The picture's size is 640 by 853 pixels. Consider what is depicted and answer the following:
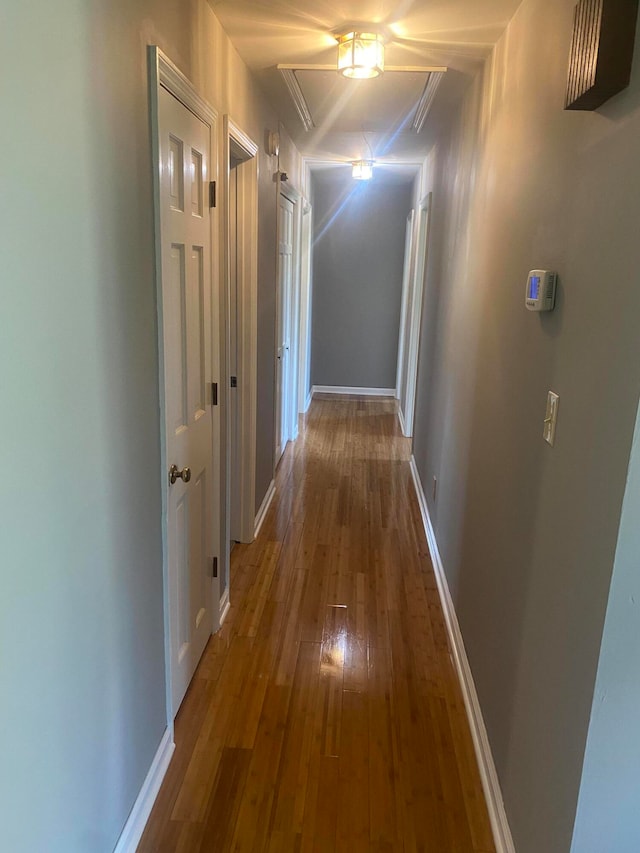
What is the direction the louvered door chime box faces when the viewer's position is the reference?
facing to the left of the viewer

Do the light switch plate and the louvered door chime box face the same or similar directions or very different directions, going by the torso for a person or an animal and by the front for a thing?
same or similar directions

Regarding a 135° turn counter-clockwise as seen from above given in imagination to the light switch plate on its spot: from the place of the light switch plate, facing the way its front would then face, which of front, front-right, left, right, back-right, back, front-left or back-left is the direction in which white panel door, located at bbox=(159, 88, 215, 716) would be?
back-right

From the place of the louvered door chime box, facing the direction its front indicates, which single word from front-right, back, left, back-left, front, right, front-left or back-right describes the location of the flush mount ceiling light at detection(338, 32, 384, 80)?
front-right

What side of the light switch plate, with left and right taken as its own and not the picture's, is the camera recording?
left

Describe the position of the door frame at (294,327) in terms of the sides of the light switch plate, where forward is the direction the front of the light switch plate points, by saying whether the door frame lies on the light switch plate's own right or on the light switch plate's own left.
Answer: on the light switch plate's own right

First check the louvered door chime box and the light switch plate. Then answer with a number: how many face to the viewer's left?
2

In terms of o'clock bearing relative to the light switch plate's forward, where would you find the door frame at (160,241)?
The door frame is roughly at 12 o'clock from the light switch plate.

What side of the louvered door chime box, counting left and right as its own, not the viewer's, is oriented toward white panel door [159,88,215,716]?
front

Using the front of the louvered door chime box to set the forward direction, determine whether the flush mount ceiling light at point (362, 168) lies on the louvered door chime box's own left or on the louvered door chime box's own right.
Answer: on the louvered door chime box's own right

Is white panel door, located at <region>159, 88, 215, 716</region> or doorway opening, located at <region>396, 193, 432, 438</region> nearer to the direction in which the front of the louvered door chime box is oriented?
the white panel door
